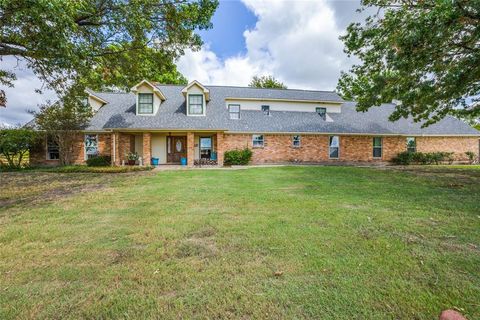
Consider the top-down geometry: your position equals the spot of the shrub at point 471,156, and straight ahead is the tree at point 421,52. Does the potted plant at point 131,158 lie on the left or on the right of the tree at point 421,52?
right

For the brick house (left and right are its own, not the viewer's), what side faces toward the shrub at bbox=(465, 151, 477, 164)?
left

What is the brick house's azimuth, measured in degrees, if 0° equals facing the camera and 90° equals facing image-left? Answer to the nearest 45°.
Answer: approximately 0°

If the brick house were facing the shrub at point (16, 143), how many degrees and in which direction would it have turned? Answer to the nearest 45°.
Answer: approximately 90° to its right

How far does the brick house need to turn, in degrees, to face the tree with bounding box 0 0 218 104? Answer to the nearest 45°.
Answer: approximately 45° to its right
